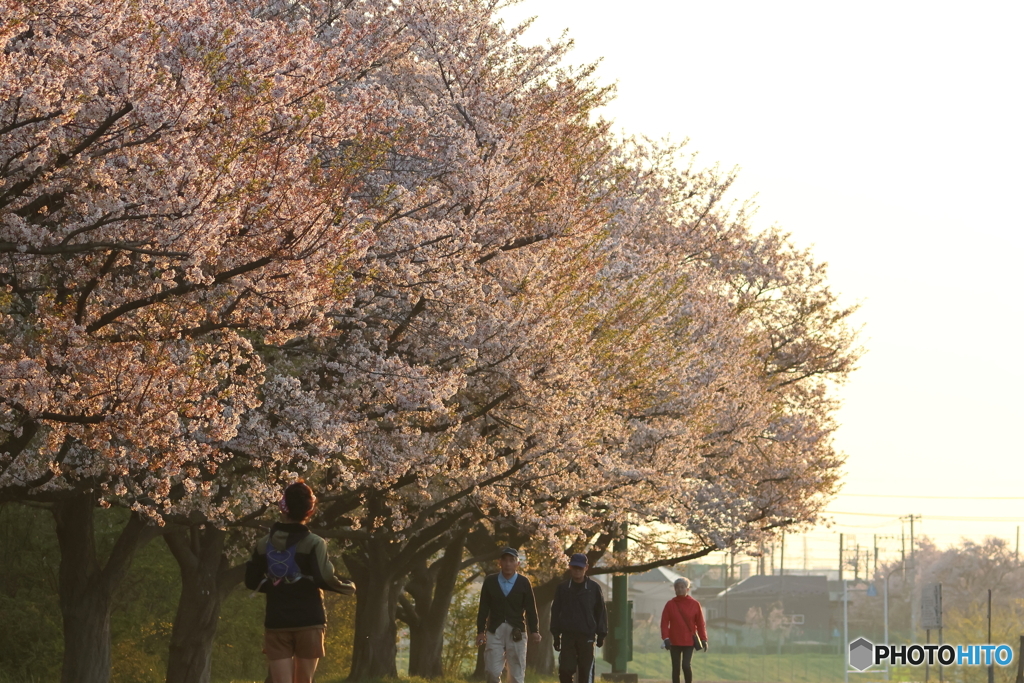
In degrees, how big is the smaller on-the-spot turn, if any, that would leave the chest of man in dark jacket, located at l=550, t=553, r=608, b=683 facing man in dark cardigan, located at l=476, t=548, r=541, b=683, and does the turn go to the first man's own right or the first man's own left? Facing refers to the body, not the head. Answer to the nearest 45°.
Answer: approximately 45° to the first man's own right

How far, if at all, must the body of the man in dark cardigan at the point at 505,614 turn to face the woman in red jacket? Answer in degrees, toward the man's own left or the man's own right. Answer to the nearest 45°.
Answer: approximately 135° to the man's own left

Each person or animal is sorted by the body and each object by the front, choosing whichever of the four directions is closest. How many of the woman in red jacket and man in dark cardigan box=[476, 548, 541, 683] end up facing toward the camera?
2

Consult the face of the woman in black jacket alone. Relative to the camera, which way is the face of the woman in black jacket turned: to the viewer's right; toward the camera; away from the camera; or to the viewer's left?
away from the camera

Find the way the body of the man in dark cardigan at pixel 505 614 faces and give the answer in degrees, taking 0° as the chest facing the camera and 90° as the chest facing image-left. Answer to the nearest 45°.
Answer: approximately 0°

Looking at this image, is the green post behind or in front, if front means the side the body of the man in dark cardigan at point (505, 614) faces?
behind

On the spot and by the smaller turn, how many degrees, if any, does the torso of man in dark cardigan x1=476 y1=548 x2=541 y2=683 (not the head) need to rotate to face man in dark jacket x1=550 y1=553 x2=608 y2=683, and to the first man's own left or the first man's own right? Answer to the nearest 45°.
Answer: approximately 135° to the first man's own left
